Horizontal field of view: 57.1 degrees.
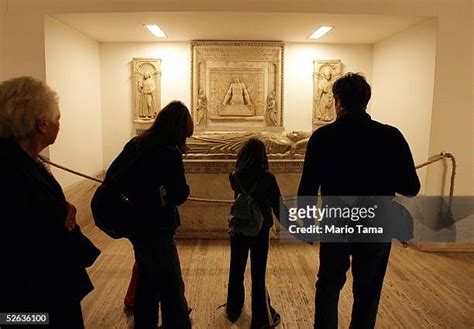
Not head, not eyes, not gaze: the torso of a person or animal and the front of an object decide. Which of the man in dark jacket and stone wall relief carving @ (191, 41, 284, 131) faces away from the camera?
the man in dark jacket

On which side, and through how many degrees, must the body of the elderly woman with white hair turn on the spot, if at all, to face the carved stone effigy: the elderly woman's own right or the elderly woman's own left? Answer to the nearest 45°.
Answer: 0° — they already face it

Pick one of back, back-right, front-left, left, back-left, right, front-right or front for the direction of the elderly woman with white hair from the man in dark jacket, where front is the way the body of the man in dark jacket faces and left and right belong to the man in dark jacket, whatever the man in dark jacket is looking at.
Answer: back-left

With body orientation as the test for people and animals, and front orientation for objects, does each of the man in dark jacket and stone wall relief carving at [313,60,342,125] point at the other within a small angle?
yes

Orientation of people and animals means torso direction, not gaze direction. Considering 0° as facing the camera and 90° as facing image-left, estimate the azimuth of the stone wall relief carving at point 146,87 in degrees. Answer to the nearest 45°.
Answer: approximately 0°

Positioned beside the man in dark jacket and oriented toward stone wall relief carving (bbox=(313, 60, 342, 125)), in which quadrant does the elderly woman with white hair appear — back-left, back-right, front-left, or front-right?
back-left

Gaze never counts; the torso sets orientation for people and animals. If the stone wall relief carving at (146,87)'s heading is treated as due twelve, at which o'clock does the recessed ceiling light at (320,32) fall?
The recessed ceiling light is roughly at 10 o'clock from the stone wall relief carving.

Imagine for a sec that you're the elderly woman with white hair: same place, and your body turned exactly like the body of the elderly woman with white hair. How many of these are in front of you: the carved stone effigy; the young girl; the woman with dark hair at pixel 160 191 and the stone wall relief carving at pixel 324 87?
4

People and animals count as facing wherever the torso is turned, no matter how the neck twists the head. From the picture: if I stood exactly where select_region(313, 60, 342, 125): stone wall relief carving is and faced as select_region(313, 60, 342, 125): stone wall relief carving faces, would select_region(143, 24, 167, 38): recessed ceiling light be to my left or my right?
on my right

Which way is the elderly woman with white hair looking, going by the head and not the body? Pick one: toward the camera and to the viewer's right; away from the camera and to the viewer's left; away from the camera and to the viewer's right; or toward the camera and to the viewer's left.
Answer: away from the camera and to the viewer's right

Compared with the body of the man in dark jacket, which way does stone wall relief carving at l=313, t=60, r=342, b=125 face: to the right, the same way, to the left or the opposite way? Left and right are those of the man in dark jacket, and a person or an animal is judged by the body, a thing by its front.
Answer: the opposite way

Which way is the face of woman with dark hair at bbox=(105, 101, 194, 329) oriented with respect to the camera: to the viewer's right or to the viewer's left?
to the viewer's right

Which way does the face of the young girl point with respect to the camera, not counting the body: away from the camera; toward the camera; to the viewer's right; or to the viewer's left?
away from the camera

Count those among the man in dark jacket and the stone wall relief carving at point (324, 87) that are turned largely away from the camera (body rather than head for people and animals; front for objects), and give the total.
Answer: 1

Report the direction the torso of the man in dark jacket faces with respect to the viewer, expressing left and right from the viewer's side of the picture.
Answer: facing away from the viewer

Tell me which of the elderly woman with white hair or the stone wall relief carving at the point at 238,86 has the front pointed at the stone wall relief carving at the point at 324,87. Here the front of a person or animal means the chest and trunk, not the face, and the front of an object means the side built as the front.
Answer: the elderly woman with white hair
